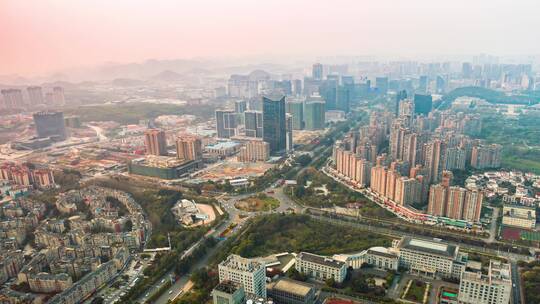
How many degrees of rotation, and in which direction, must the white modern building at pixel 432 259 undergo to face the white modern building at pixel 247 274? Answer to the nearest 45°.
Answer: approximately 45° to its right

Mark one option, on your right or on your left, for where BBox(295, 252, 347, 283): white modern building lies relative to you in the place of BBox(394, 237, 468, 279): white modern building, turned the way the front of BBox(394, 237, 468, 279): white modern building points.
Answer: on your right

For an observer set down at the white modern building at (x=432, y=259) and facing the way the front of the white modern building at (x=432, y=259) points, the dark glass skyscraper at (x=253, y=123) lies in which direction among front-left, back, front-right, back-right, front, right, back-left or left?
back-right

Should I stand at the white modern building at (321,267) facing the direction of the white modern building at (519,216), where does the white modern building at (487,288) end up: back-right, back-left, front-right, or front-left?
front-right

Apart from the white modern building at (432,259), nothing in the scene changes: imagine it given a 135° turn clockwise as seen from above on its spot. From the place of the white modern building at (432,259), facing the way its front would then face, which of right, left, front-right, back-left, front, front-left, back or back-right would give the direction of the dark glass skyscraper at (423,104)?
front-right

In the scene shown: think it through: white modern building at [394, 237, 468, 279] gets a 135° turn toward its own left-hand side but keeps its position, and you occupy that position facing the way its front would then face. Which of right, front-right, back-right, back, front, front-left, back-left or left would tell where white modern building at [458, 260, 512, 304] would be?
right

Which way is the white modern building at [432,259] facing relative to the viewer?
toward the camera

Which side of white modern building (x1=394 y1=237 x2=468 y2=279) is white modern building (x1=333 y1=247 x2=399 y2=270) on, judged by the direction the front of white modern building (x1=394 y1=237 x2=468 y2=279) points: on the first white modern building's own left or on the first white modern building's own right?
on the first white modern building's own right

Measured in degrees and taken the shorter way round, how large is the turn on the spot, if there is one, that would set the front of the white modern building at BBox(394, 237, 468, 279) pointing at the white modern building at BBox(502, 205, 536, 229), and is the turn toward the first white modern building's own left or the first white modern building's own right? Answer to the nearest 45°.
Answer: approximately 135° to the first white modern building's own left

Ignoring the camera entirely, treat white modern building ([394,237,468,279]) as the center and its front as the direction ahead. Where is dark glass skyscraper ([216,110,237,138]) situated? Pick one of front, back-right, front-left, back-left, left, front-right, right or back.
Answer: back-right

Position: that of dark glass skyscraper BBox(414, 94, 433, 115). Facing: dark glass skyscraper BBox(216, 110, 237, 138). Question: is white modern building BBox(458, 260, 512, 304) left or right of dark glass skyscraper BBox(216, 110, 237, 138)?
left
